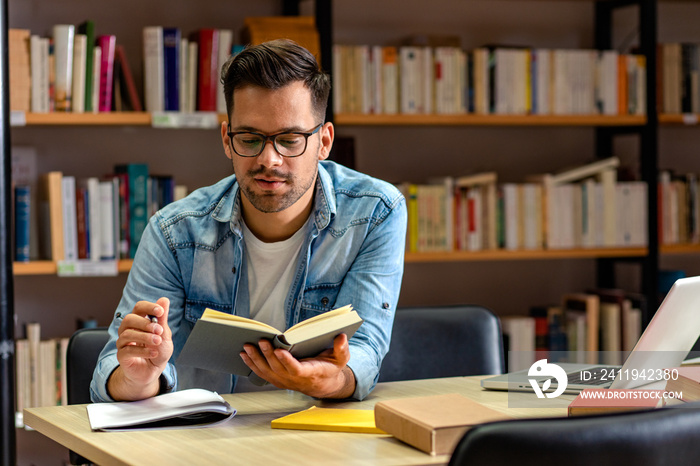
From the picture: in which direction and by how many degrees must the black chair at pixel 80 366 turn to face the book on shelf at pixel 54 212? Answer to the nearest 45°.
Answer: approximately 180°

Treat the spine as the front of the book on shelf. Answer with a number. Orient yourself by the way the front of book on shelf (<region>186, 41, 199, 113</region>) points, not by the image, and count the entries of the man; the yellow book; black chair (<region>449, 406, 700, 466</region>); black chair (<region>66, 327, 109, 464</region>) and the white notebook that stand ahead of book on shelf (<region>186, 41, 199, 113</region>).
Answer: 5

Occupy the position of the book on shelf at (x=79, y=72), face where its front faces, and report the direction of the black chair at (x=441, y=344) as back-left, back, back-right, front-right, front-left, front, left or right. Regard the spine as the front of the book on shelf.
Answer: front-left

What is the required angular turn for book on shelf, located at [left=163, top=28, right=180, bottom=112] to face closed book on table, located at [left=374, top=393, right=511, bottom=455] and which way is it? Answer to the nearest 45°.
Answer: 0° — it already faces it

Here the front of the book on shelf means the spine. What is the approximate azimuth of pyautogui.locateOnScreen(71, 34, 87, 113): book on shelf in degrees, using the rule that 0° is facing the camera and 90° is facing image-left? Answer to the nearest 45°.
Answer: approximately 0°

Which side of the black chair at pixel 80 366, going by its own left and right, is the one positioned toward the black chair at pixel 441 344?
left

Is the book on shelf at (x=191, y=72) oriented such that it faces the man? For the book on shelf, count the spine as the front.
yes

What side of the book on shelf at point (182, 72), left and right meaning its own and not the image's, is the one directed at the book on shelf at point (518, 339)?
left

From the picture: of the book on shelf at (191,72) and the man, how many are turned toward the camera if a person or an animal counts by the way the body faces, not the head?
2
